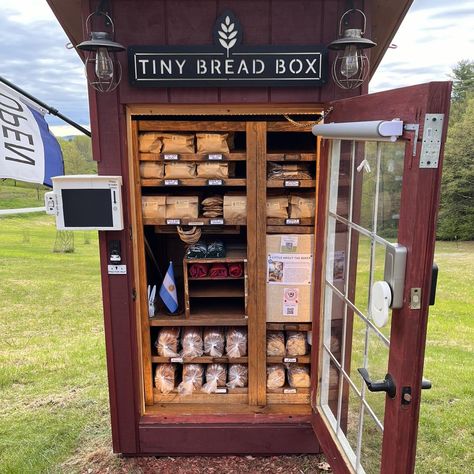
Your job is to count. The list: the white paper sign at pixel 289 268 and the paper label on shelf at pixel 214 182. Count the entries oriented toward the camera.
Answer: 2

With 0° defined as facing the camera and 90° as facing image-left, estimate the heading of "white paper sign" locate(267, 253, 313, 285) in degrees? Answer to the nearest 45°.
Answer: approximately 0°

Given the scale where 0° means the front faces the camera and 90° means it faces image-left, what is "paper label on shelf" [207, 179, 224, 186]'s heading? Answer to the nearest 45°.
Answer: approximately 0°
